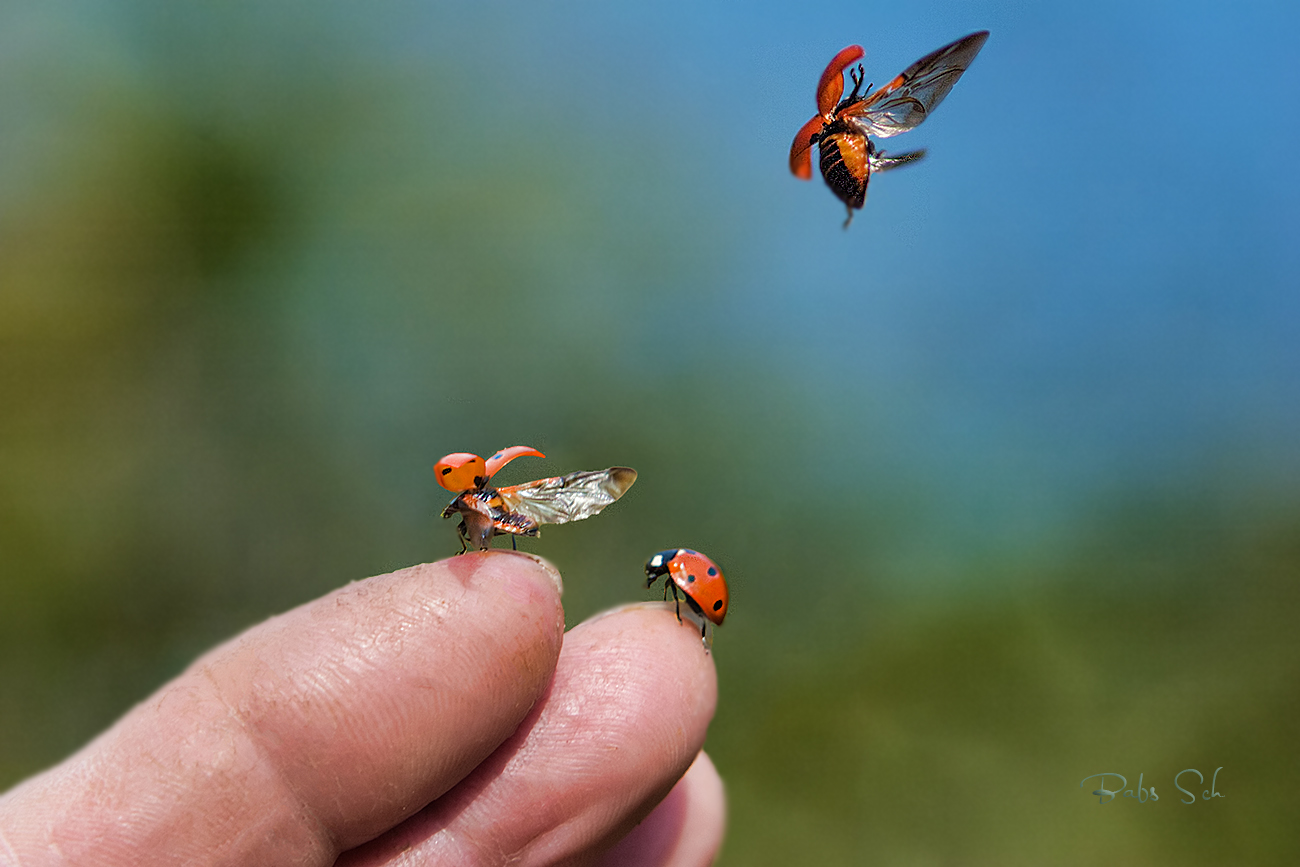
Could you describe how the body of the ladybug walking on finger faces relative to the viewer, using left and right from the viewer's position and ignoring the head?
facing to the left of the viewer
